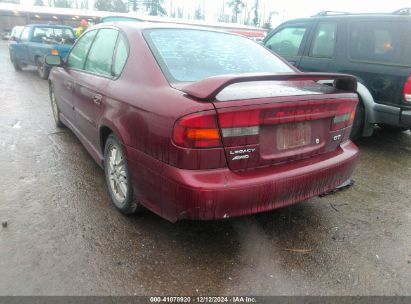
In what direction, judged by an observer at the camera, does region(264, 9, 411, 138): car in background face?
facing away from the viewer and to the left of the viewer

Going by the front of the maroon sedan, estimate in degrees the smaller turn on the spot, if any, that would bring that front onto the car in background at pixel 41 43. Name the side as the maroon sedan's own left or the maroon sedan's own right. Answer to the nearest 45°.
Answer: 0° — it already faces it

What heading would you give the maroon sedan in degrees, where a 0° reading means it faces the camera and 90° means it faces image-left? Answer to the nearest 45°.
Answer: approximately 135°

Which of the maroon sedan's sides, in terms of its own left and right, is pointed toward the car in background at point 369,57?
right
